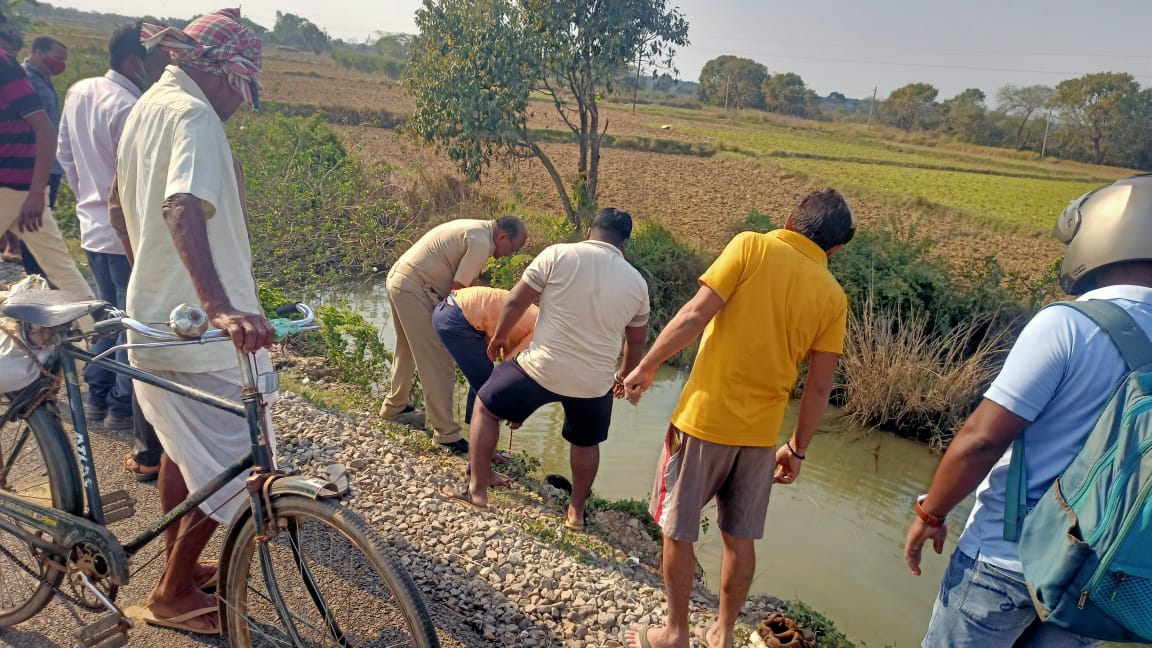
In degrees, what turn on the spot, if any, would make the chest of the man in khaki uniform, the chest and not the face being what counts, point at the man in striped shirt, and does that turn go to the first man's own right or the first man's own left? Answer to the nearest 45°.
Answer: approximately 180°

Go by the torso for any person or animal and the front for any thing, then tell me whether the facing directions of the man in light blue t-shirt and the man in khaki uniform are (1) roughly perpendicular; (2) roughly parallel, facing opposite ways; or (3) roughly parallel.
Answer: roughly perpendicular

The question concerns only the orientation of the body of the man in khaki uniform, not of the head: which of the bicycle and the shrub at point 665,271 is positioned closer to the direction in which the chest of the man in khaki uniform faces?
the shrub

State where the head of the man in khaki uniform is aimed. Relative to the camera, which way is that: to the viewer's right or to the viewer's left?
to the viewer's right

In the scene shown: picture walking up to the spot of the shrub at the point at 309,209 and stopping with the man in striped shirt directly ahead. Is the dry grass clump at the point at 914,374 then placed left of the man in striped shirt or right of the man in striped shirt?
left

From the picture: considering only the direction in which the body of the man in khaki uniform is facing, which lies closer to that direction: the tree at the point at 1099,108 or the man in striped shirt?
the tree

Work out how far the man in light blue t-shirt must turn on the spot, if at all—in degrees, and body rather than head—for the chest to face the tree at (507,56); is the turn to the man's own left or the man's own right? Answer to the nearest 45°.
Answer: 0° — they already face it

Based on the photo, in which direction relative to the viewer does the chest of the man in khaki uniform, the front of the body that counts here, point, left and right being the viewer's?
facing to the right of the viewer

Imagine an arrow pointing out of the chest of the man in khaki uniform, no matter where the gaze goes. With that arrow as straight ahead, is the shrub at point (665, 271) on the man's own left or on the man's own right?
on the man's own left

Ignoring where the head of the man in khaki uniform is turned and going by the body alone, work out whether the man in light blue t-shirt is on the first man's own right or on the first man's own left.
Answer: on the first man's own right

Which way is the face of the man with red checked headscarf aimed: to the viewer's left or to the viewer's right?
to the viewer's right

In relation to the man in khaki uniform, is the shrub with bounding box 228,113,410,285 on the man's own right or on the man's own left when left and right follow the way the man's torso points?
on the man's own left
